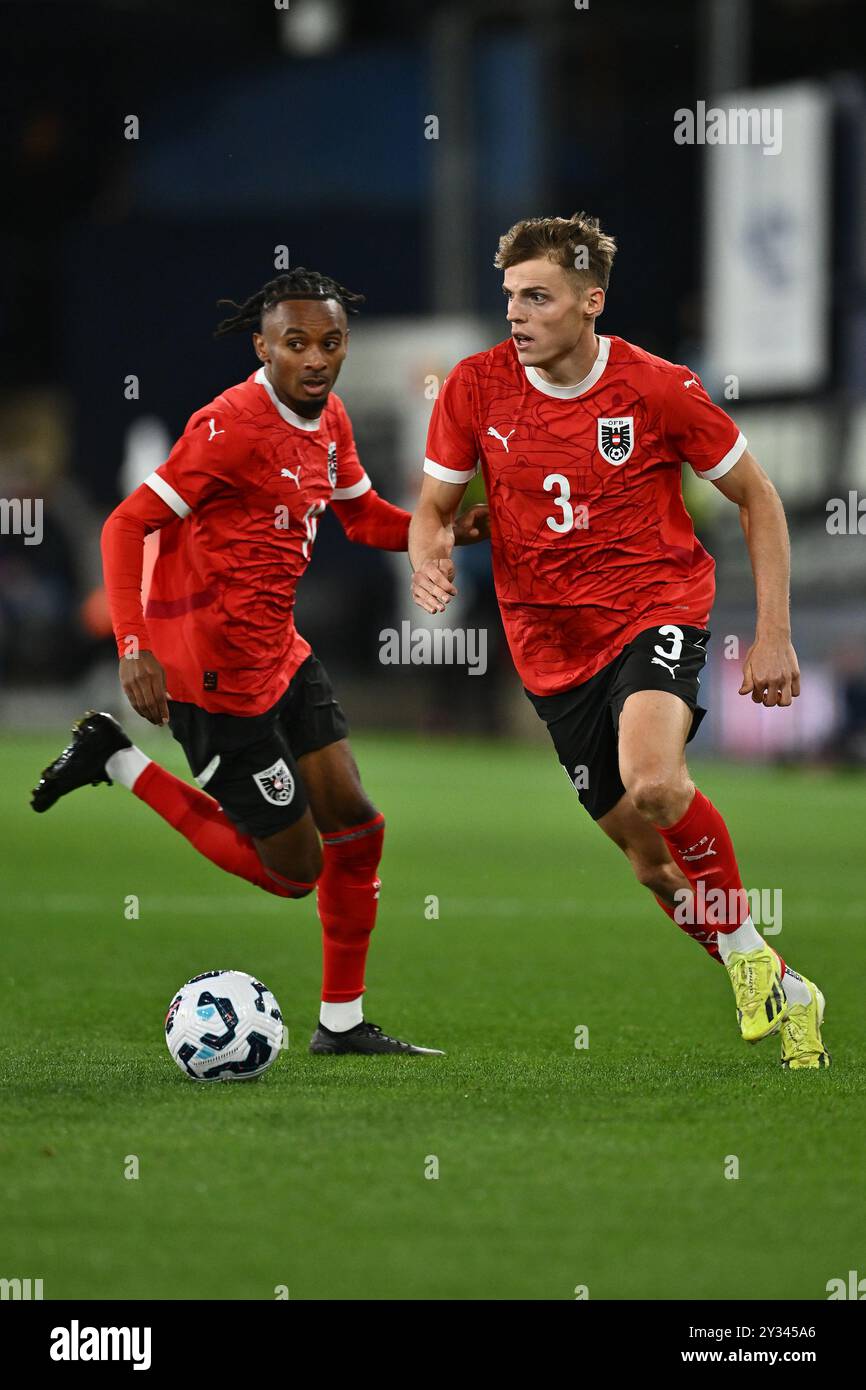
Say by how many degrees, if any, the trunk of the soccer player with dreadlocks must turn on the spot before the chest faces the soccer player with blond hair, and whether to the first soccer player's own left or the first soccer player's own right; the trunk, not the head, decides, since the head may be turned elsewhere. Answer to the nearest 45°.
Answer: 0° — they already face them

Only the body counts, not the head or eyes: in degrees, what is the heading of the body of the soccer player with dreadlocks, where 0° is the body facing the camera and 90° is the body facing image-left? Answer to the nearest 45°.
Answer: approximately 315°
